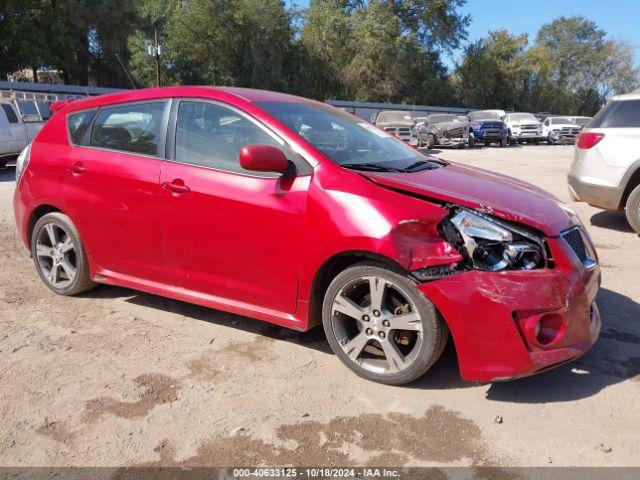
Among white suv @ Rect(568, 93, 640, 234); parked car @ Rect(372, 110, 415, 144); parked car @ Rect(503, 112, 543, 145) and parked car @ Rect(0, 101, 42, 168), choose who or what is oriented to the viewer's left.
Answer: parked car @ Rect(0, 101, 42, 168)

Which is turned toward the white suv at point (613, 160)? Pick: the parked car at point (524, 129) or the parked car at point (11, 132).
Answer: the parked car at point (524, 129)

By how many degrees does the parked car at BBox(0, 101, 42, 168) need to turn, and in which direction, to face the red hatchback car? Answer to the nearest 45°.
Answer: approximately 90° to its left

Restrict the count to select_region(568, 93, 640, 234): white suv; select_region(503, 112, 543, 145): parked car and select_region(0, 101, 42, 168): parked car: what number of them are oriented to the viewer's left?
1

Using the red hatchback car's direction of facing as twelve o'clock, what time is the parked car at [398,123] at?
The parked car is roughly at 8 o'clock from the red hatchback car.

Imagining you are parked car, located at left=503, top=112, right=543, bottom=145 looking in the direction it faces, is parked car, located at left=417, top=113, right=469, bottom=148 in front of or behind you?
in front

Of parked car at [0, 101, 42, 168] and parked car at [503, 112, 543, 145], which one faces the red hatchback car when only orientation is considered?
parked car at [503, 112, 543, 145]

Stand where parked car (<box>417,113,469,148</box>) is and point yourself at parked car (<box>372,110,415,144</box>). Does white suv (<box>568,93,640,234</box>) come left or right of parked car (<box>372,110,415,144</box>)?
left

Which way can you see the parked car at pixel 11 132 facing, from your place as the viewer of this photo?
facing to the left of the viewer

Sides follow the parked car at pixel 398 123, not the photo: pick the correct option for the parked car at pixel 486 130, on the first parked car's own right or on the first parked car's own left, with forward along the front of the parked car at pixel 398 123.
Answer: on the first parked car's own left
